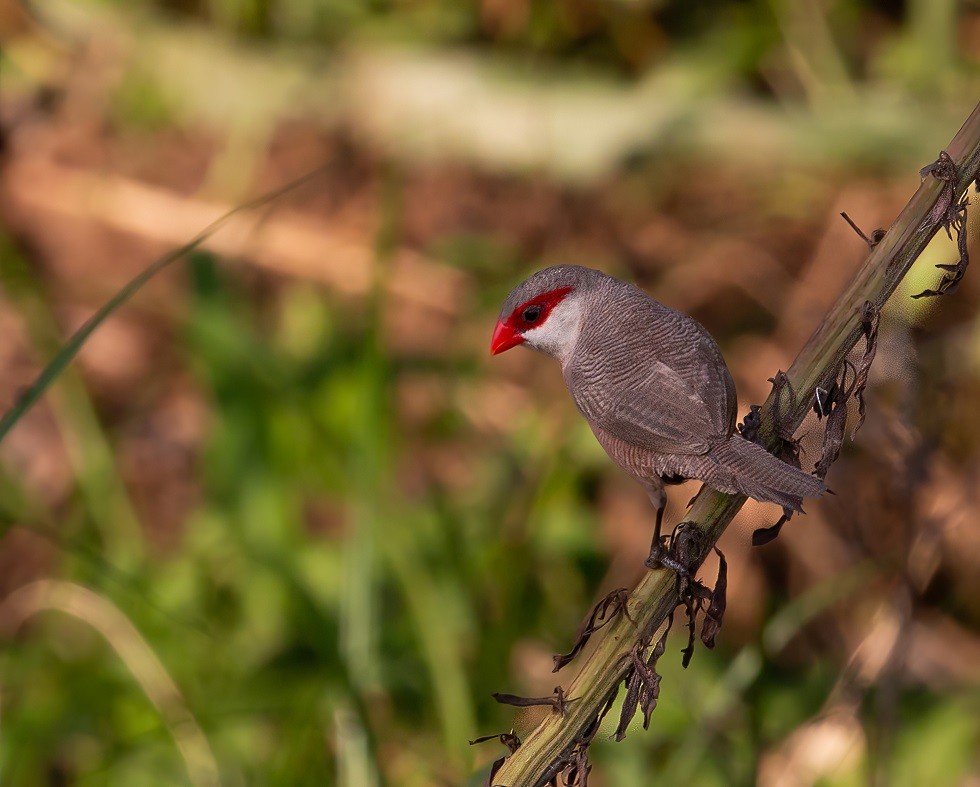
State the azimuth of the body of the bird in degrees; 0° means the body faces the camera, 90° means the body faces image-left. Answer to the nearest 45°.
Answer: approximately 90°
